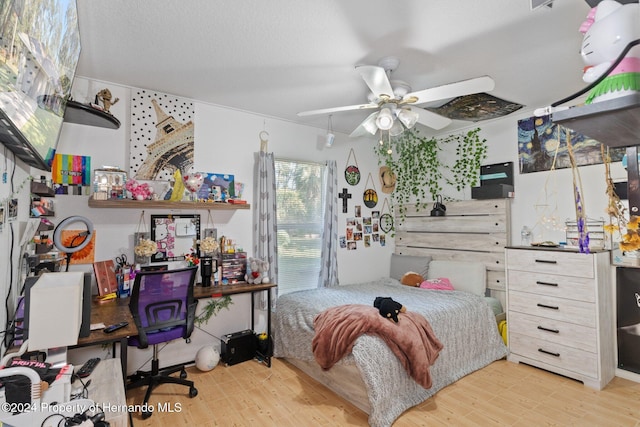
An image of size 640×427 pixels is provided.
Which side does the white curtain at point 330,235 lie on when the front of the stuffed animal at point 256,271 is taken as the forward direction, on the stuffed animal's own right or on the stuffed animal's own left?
on the stuffed animal's own left

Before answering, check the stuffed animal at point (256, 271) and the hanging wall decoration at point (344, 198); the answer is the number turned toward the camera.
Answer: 2

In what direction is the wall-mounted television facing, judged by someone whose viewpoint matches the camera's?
facing the viewer and to the right of the viewer

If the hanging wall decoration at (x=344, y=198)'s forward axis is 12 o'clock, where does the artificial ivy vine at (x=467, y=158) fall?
The artificial ivy vine is roughly at 9 o'clock from the hanging wall decoration.

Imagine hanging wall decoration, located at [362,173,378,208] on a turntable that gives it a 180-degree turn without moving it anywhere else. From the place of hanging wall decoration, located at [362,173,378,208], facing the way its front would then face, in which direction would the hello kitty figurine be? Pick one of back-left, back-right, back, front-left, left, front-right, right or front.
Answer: back

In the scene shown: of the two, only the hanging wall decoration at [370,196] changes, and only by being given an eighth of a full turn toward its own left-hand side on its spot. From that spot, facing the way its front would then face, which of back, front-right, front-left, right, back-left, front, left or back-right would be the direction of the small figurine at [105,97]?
right

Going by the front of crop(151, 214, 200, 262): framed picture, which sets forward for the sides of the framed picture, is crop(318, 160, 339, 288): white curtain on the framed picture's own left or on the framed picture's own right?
on the framed picture's own left

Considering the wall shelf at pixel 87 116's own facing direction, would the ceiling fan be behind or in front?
in front

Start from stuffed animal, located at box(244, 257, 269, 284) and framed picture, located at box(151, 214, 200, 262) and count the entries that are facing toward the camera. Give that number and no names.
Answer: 2

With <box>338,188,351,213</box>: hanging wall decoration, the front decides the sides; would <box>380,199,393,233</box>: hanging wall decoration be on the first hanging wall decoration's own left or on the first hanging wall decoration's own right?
on the first hanging wall decoration's own left

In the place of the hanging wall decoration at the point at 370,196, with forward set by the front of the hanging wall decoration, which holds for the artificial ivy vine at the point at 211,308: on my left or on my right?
on my right

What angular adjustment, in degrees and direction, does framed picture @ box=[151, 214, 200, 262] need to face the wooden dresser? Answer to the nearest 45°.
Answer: approximately 45° to its left

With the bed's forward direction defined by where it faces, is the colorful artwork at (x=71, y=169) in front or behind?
in front

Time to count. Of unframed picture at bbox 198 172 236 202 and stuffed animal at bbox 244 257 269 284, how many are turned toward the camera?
2

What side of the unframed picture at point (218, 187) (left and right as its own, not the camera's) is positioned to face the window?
left
